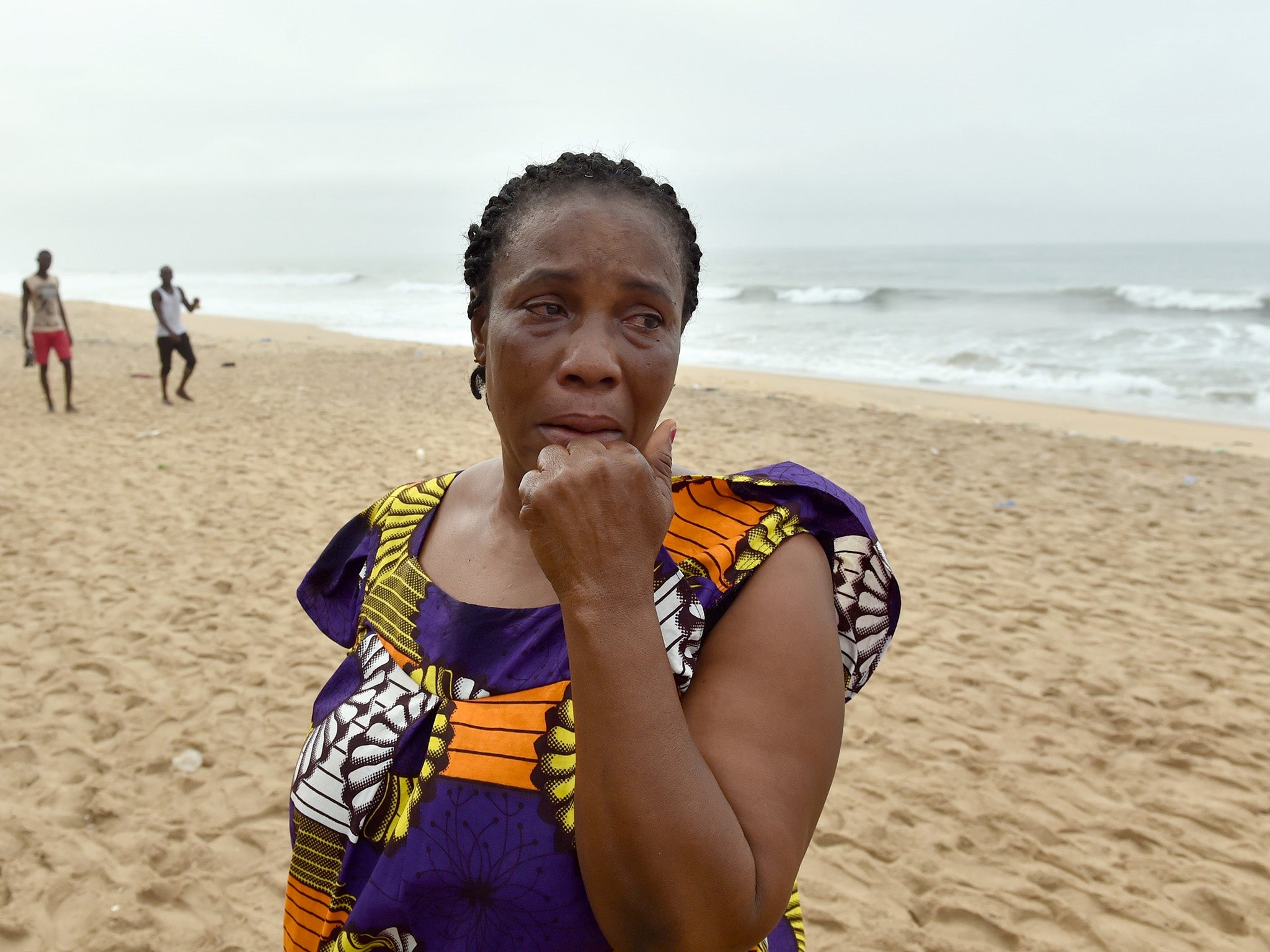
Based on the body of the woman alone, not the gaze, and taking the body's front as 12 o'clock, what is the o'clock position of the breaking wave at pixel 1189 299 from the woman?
The breaking wave is roughly at 7 o'clock from the woman.

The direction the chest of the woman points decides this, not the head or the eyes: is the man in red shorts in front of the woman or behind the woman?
behind

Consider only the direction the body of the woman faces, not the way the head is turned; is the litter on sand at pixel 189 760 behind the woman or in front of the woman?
behind

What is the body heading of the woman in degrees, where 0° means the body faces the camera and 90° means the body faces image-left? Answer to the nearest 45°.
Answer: approximately 0°
